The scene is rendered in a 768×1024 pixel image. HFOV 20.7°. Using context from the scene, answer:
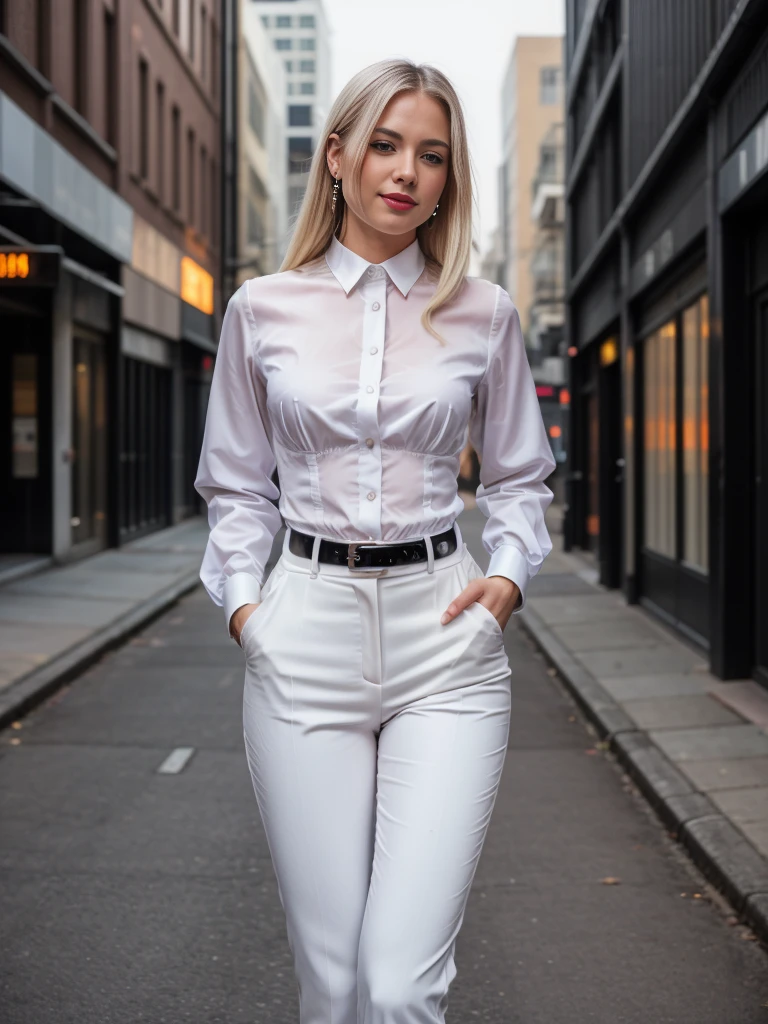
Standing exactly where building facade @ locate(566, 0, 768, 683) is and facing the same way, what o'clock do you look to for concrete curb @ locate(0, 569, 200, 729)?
The concrete curb is roughly at 11 o'clock from the building facade.

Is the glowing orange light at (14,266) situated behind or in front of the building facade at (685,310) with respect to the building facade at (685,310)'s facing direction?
in front

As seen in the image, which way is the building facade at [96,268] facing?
to the viewer's right

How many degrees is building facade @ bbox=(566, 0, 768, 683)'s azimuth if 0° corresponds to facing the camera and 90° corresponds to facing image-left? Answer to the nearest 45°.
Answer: approximately 90°

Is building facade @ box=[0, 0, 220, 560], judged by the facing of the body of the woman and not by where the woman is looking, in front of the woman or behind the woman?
behind

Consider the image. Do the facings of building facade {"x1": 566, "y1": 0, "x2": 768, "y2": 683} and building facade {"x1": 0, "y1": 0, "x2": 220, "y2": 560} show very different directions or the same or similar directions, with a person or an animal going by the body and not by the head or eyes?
very different directions
